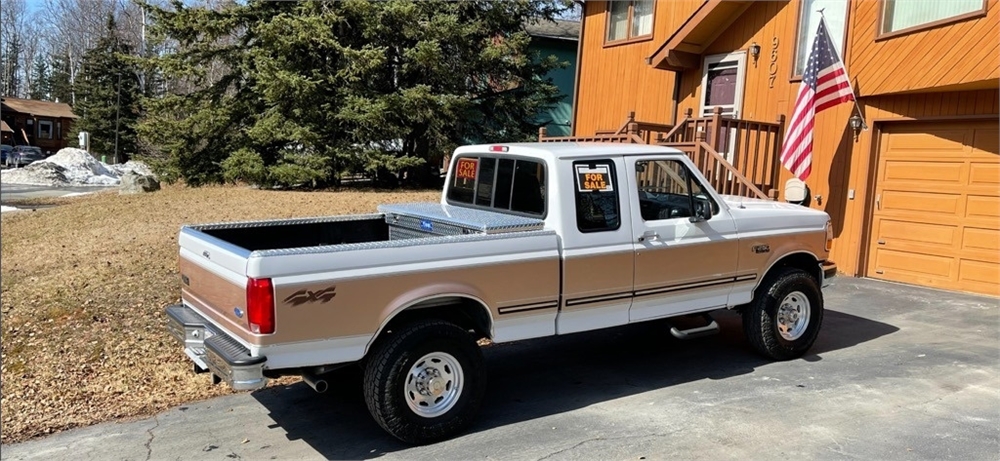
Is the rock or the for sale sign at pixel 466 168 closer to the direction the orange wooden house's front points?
the for sale sign

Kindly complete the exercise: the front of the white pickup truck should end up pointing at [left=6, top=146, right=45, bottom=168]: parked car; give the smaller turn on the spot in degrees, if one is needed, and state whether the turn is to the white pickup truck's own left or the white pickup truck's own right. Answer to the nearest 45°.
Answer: approximately 90° to the white pickup truck's own left

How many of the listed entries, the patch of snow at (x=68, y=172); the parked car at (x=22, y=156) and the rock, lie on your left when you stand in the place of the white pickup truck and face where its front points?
3

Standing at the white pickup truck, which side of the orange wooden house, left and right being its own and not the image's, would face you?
front

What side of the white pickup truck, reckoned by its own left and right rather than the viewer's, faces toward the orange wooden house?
front

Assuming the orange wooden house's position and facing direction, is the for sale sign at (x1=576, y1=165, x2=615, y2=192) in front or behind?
in front

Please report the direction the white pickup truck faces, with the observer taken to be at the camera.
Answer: facing away from the viewer and to the right of the viewer

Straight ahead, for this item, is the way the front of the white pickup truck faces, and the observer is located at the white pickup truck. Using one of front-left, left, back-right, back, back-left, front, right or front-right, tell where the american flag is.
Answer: front

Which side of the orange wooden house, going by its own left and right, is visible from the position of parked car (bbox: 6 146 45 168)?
right

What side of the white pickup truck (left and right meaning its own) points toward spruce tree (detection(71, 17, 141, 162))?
left

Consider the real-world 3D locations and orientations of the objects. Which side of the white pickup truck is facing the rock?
left

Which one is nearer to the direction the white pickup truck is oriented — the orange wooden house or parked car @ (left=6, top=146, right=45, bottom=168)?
the orange wooden house

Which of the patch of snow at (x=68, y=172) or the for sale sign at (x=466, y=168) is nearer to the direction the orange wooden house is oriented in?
the for sale sign

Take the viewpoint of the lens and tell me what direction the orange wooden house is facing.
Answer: facing the viewer and to the left of the viewer

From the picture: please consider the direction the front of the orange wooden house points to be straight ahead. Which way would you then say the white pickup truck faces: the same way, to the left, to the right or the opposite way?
the opposite way

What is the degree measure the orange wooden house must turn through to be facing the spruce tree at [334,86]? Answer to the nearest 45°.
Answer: approximately 90° to its right

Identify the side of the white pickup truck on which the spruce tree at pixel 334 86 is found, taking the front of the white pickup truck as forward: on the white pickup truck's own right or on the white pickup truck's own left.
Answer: on the white pickup truck's own left
